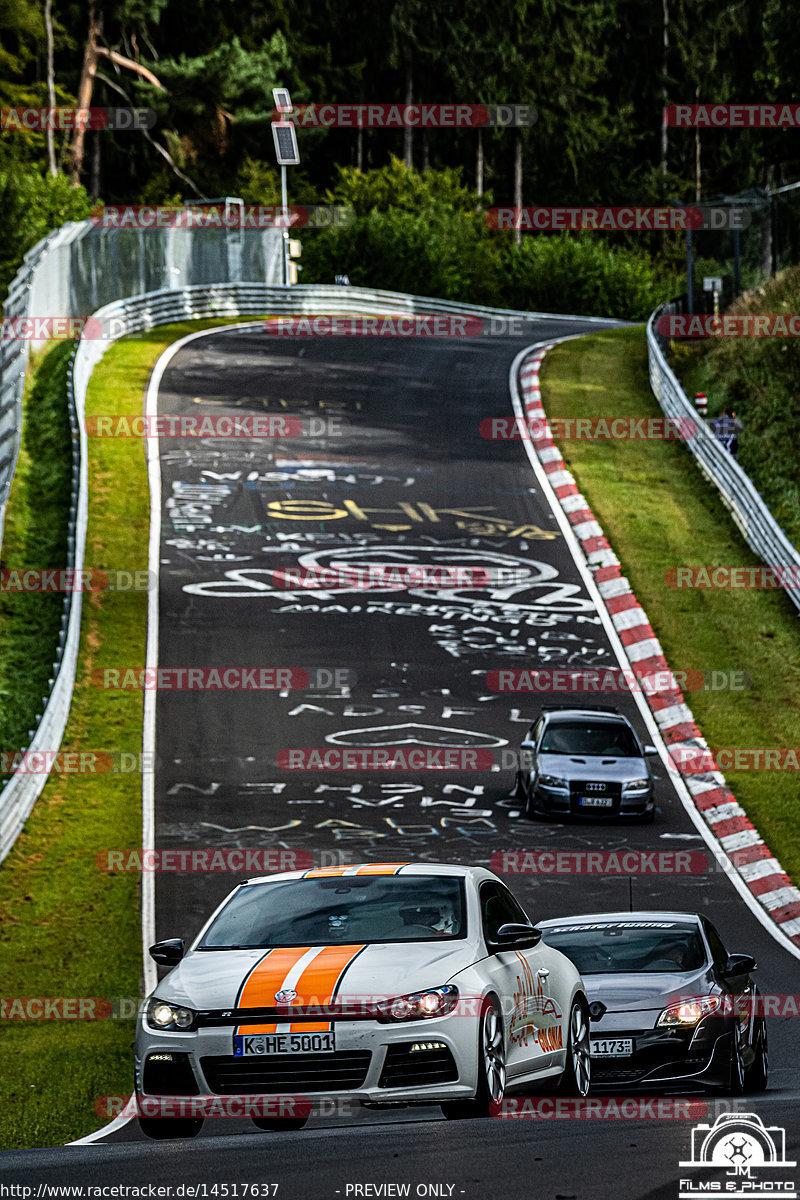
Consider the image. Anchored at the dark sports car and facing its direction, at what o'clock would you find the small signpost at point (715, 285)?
The small signpost is roughly at 6 o'clock from the dark sports car.

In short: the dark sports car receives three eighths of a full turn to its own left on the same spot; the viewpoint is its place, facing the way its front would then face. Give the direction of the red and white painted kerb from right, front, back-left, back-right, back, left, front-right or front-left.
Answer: front-left

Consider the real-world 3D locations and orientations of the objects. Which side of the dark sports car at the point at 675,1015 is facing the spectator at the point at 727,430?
back

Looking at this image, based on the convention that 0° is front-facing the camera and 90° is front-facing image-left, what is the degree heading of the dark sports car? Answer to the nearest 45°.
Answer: approximately 0°

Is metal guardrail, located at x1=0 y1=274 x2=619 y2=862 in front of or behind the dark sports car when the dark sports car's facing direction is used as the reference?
behind

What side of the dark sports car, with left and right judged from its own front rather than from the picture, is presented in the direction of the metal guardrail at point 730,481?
back
